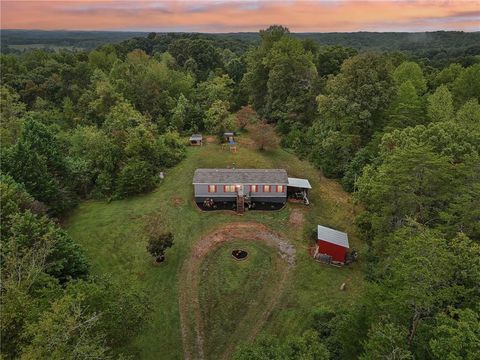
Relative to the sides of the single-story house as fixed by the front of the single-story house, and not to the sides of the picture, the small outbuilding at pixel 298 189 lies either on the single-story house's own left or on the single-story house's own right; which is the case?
on the single-story house's own left

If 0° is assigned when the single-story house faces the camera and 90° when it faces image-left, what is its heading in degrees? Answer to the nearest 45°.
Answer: approximately 0°

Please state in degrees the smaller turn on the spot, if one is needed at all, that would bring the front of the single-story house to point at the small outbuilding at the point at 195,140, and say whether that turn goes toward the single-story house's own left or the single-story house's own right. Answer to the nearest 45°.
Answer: approximately 180°

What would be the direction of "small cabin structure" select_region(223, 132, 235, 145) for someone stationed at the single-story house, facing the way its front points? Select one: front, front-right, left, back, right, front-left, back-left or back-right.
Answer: back
